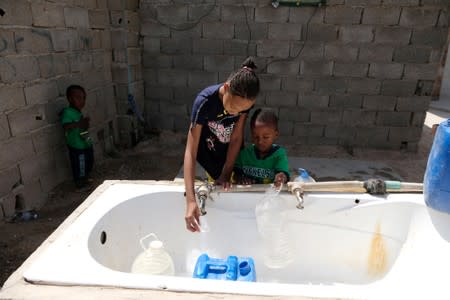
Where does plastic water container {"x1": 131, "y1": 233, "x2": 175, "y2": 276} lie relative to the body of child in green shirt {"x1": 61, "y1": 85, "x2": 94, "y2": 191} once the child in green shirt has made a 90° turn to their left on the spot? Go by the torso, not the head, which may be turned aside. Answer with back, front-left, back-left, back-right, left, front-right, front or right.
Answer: back-right

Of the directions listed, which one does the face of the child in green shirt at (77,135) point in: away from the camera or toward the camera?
toward the camera

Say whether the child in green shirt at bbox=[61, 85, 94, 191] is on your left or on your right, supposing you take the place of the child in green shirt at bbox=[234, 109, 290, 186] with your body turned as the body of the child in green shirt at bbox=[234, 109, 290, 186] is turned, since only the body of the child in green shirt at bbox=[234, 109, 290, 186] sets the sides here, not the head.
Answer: on your right

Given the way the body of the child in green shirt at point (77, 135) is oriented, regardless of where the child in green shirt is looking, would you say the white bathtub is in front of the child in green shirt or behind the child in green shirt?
in front

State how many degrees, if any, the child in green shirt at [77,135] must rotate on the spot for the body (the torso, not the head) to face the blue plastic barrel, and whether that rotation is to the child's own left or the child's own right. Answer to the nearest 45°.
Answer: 0° — they already face it

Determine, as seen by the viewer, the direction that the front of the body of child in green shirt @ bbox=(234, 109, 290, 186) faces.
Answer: toward the camera

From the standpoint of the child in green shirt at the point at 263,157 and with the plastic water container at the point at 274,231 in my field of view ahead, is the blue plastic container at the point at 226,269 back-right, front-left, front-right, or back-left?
front-right

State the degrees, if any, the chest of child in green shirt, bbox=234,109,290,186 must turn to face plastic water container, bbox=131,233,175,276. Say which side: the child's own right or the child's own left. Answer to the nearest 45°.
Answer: approximately 45° to the child's own right

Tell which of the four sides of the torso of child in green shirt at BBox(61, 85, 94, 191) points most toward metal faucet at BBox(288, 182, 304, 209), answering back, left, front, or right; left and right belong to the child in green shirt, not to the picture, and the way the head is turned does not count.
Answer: front

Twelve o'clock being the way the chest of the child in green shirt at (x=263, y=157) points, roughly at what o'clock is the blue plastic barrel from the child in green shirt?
The blue plastic barrel is roughly at 10 o'clock from the child in green shirt.

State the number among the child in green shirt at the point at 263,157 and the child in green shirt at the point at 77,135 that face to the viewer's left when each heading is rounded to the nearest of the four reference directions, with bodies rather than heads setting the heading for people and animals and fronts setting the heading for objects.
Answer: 0

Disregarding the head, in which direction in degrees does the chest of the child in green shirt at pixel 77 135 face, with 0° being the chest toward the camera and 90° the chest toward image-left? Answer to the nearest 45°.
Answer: approximately 315°

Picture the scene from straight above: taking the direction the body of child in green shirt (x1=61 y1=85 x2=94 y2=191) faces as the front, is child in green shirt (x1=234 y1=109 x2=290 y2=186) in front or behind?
in front

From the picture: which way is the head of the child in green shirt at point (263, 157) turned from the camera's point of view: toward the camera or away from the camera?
toward the camera
